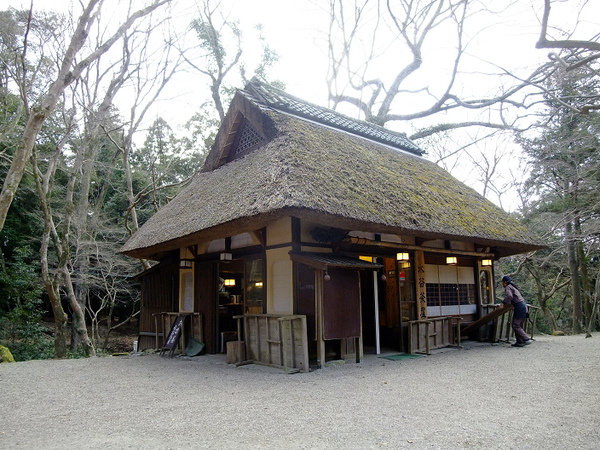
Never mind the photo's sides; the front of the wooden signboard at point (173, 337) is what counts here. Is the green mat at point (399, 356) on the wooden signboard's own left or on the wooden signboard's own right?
on the wooden signboard's own left

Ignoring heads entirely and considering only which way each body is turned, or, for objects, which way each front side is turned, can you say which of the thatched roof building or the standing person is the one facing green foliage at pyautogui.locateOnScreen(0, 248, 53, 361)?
the standing person

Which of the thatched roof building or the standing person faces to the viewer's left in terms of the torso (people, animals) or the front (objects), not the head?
the standing person

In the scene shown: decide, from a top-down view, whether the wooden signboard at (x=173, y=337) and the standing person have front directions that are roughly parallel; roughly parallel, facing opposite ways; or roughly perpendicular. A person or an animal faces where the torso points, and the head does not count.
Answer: roughly perpendicular

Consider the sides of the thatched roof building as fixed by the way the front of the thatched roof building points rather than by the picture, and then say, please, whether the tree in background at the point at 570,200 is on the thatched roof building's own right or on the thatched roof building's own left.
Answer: on the thatched roof building's own left

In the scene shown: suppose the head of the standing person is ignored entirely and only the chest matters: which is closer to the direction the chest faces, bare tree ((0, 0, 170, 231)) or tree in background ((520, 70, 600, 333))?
the bare tree

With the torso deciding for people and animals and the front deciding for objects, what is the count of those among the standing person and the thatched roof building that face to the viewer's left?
1

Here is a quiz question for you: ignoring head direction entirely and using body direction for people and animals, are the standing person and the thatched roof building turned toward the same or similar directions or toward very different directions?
very different directions

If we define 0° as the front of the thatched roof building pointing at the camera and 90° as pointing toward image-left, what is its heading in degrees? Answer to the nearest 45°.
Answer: approximately 315°

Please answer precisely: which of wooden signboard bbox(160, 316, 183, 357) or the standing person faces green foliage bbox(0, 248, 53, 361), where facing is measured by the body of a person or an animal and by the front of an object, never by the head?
the standing person

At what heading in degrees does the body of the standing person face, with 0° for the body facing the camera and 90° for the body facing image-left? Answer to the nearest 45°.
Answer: approximately 90°
